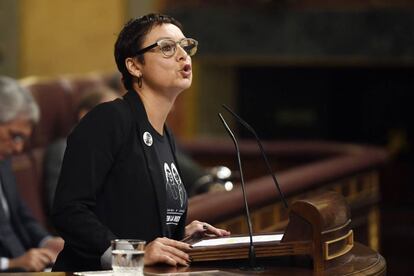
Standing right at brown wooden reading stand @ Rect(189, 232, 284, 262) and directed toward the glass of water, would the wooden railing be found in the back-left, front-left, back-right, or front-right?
back-right

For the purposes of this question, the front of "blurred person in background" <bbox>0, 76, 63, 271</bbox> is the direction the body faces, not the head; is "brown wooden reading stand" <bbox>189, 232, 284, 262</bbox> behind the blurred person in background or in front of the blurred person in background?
in front

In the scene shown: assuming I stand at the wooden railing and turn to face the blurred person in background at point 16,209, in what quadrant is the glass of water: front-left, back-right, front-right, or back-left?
front-left

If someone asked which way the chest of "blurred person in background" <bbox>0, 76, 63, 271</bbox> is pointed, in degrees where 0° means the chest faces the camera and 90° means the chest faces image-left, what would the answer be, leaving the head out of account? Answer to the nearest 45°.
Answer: approximately 315°

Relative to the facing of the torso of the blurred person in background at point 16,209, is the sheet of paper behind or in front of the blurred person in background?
in front

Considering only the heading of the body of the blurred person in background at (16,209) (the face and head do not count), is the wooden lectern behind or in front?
in front

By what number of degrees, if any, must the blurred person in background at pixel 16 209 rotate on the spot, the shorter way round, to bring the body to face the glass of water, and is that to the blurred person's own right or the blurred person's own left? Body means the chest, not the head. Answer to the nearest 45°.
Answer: approximately 45° to the blurred person's own right

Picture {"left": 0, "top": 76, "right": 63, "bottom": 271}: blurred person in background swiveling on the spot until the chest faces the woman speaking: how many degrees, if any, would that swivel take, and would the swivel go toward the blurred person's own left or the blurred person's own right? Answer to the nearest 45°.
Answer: approximately 45° to the blurred person's own right
